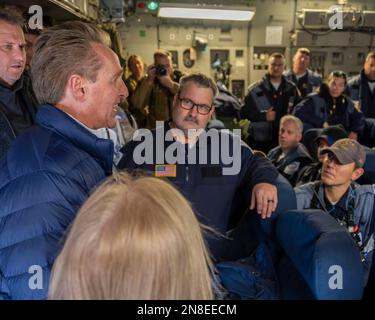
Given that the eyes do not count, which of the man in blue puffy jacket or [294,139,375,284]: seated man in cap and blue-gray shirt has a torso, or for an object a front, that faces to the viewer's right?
the man in blue puffy jacket

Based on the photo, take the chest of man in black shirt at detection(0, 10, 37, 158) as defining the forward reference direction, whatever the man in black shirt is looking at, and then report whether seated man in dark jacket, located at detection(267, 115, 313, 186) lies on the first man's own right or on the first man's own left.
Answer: on the first man's own left

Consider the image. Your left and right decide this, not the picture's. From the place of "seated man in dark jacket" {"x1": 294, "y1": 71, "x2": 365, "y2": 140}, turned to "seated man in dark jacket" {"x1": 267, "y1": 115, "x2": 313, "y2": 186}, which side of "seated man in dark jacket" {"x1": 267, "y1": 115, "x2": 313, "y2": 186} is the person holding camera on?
right

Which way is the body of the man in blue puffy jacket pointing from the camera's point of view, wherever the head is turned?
to the viewer's right

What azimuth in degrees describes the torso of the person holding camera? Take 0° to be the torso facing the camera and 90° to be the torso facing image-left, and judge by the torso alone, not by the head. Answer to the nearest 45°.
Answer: approximately 0°

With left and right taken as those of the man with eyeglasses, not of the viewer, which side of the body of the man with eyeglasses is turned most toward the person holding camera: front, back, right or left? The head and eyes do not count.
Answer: back

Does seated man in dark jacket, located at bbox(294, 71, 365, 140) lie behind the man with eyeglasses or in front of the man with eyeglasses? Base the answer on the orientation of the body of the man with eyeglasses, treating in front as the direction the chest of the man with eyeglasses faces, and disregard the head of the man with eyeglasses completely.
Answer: behind

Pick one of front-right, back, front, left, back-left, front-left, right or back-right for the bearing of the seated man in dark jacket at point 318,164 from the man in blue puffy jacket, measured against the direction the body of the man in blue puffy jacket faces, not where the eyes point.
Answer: front-left
